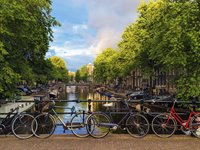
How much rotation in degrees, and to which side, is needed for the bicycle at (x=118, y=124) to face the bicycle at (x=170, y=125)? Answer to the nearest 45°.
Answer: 0° — it already faces it

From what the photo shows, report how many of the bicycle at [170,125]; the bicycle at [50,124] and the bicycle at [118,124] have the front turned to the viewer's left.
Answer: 2

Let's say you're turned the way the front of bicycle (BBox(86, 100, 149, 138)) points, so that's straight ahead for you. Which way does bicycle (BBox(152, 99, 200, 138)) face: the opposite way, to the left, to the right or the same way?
the opposite way

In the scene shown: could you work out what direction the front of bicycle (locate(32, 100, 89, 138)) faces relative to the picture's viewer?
facing to the left of the viewer

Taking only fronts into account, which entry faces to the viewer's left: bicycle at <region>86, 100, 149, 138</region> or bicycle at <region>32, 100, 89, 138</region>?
bicycle at <region>32, 100, 89, 138</region>

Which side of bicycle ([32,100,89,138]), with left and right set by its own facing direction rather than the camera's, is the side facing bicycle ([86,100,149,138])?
back

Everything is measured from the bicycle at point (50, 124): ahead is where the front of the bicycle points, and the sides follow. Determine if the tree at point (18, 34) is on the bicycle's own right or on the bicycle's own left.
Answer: on the bicycle's own right

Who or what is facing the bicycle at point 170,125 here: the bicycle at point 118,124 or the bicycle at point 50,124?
the bicycle at point 118,124

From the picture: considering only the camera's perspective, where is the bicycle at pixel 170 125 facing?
facing to the left of the viewer

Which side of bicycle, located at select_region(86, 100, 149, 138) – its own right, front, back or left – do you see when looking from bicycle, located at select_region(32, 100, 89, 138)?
back
